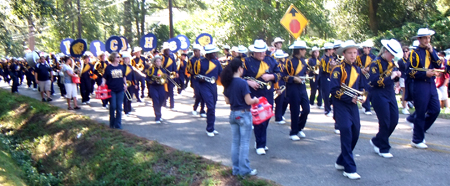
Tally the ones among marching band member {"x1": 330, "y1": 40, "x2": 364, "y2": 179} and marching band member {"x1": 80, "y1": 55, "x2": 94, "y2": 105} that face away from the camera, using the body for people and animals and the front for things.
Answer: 0

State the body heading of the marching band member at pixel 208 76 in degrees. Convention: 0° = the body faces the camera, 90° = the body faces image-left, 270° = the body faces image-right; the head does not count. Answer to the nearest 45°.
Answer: approximately 315°

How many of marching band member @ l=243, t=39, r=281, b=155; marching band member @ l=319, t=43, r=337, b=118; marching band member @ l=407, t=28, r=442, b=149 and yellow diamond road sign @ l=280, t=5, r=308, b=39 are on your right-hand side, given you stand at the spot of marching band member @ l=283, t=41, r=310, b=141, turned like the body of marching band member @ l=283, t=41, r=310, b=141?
1

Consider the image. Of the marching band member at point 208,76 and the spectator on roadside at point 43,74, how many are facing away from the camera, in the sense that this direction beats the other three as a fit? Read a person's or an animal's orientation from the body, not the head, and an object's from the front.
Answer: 0

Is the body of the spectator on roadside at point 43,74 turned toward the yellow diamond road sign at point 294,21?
no

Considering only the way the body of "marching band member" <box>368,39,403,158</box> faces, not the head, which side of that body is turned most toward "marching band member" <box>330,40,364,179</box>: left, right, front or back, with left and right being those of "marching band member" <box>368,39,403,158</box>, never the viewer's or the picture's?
right

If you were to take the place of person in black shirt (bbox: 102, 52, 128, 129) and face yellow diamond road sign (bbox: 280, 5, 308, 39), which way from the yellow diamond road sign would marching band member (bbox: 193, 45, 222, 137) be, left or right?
right

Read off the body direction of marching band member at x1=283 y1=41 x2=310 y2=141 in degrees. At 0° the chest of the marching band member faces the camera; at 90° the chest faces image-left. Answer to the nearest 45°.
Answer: approximately 315°

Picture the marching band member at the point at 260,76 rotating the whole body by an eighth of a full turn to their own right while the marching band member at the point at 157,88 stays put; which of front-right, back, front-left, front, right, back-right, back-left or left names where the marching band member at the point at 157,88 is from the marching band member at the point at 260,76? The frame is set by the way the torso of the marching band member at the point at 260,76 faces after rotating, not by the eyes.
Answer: right

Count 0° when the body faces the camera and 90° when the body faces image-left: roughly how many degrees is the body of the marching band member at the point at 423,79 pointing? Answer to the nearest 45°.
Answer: approximately 315°
